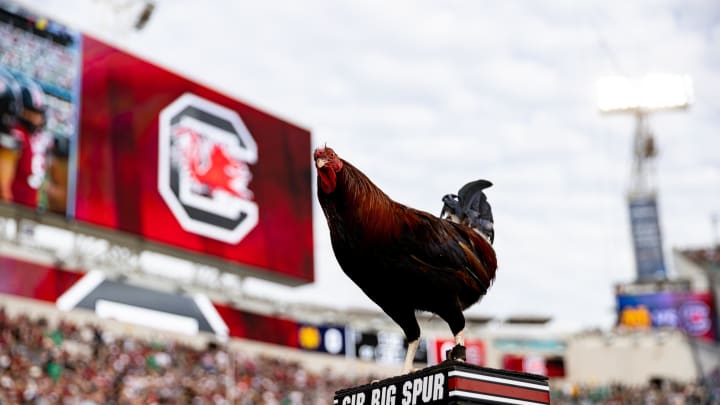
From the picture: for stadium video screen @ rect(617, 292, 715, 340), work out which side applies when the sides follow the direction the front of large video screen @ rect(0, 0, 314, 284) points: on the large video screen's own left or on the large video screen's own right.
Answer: on the large video screen's own left

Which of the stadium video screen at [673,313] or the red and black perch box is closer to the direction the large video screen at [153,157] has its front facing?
the red and black perch box

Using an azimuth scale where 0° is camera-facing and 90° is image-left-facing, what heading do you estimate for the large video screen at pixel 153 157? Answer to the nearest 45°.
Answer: approximately 315°

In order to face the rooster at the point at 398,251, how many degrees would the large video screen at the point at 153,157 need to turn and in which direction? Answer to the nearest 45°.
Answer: approximately 45° to its right

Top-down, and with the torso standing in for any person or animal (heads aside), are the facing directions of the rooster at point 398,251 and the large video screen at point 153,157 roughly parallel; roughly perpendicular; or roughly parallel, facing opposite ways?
roughly perpendicular

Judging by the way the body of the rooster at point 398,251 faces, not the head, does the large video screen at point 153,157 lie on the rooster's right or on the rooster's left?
on the rooster's right

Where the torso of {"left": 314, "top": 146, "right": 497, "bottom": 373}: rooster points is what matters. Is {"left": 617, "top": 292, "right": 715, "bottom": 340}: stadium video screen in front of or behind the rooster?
behind
